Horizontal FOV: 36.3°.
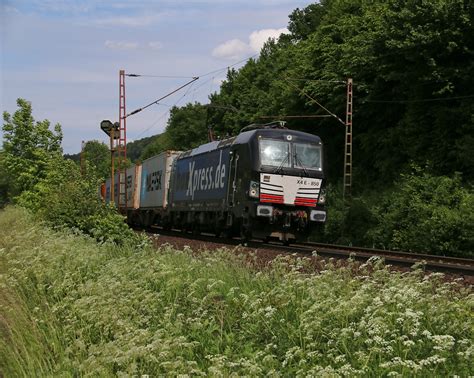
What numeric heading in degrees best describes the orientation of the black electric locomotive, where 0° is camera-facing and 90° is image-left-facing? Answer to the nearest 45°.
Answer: approximately 315°

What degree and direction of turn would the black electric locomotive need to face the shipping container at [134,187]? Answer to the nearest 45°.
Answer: approximately 135° to its left

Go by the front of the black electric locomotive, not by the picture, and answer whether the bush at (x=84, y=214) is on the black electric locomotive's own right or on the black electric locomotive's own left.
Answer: on the black electric locomotive's own right

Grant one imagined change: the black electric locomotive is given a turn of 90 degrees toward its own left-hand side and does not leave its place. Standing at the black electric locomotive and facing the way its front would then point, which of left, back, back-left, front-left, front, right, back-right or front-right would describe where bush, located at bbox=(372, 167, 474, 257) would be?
front

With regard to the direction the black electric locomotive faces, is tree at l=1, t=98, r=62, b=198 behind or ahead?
behind

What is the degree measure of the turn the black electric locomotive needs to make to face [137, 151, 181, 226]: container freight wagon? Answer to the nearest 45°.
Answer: approximately 135° to its left

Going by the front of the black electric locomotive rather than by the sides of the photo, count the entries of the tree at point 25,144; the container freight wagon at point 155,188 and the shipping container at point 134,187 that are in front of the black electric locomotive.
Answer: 0
